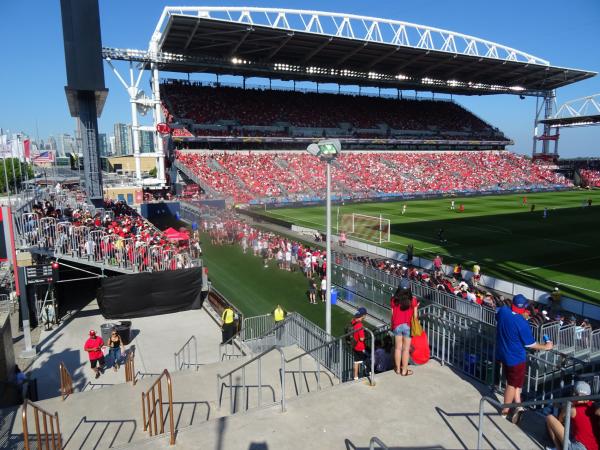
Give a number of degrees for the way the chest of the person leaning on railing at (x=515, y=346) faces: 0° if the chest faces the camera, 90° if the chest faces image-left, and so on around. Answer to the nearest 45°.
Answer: approximately 225°

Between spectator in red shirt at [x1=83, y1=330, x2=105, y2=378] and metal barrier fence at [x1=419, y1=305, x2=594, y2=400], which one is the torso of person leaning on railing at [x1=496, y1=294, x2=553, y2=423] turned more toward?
the metal barrier fence

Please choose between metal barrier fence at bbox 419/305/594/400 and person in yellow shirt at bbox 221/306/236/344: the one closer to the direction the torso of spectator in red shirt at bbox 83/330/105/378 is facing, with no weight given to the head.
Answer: the metal barrier fence

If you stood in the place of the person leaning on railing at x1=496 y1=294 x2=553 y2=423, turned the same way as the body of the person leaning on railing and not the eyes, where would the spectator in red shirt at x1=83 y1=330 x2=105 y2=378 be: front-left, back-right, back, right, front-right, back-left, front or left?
back-left

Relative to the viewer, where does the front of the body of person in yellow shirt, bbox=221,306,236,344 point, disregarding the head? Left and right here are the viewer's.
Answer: facing away from the viewer

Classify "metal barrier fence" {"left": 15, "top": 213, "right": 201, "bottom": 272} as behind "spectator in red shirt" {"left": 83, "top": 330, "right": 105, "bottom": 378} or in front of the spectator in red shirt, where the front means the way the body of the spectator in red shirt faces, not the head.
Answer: behind

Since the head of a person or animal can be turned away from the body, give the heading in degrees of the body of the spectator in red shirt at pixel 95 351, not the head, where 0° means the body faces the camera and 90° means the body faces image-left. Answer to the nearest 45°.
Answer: approximately 0°

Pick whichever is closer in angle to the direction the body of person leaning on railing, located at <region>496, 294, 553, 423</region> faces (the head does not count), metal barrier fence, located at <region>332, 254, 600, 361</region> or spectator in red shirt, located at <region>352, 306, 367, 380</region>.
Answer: the metal barrier fence

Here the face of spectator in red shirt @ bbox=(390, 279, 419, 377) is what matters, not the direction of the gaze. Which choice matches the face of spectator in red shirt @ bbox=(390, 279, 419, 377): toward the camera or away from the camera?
away from the camera

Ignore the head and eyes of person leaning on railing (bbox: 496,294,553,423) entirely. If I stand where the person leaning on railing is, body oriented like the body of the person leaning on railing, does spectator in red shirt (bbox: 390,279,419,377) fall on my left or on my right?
on my left
